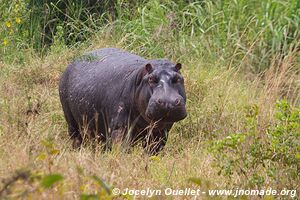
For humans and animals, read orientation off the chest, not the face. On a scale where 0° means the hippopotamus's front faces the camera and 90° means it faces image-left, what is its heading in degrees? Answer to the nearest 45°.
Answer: approximately 315°
